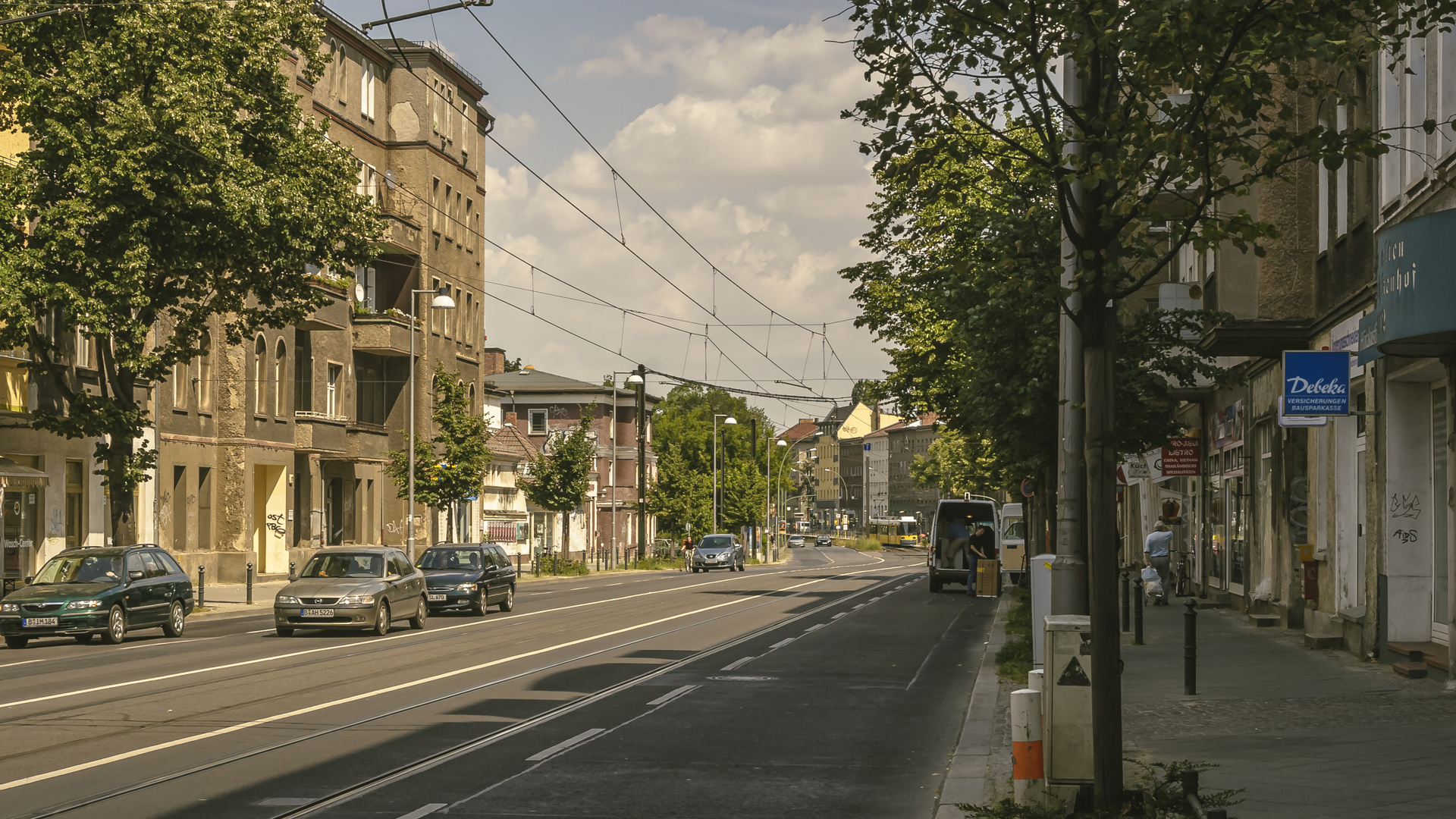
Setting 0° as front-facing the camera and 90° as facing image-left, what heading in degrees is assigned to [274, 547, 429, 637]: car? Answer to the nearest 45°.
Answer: approximately 45°

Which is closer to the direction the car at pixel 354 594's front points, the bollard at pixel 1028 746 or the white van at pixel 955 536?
the bollard

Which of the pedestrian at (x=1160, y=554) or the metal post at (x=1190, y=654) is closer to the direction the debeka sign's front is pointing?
the metal post

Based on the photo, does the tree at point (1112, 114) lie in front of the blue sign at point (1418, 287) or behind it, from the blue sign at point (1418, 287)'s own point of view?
in front

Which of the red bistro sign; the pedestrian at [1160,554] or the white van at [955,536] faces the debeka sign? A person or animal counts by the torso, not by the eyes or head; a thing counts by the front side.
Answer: the red bistro sign

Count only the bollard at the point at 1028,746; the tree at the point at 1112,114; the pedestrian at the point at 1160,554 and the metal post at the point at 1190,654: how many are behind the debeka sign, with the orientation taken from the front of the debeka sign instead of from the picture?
1

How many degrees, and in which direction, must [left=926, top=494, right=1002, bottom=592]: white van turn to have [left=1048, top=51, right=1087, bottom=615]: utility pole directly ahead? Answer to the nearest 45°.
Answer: approximately 180°

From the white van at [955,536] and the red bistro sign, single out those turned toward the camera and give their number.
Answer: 1

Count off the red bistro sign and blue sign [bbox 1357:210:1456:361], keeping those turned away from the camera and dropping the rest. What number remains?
0

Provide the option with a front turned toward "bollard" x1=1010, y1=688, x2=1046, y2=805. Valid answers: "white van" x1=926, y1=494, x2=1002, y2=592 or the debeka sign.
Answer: the debeka sign

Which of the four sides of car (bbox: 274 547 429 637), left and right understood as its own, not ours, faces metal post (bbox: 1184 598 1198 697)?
left

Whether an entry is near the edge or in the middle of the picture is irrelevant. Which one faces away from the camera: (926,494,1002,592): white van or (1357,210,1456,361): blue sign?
the white van

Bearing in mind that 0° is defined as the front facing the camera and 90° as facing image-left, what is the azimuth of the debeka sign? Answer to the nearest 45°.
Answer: approximately 0°
